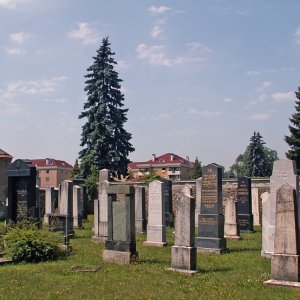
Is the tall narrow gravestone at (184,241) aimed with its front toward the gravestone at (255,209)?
no

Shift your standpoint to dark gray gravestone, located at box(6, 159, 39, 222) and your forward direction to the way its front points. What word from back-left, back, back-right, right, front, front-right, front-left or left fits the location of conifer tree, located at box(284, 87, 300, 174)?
back-left

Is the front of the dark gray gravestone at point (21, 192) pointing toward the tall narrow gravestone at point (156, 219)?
no

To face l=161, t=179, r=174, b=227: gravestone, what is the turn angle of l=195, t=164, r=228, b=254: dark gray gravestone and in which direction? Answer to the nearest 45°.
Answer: approximately 135° to its right

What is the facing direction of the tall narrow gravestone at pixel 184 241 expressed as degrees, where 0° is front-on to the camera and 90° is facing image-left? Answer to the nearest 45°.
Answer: approximately 45°

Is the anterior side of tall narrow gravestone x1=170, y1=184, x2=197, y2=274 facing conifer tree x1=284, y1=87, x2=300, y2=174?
no

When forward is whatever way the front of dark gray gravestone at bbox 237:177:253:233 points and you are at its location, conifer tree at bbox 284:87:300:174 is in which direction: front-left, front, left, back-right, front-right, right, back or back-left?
back

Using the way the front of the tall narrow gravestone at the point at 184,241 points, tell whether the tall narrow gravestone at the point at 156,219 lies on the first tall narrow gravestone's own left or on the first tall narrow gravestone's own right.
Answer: on the first tall narrow gravestone's own right

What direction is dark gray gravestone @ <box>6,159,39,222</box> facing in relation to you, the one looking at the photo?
facing the viewer

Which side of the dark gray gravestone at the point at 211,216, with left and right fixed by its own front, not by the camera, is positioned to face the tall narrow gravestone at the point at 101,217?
right

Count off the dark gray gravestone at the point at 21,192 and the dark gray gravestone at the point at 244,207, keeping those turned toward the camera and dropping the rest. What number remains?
2

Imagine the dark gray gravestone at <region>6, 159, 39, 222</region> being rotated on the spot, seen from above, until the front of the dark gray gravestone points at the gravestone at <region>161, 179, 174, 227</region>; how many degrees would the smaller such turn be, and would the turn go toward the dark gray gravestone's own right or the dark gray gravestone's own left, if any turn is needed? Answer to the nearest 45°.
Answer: approximately 135° to the dark gray gravestone's own left

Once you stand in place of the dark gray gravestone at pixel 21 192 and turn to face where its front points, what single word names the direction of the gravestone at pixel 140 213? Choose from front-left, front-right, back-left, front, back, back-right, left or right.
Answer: back-left

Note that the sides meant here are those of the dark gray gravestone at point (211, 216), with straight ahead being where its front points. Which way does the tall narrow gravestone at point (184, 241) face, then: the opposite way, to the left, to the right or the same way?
the same way

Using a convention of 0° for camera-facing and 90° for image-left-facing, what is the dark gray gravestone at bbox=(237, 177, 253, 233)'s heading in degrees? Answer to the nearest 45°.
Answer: approximately 0°
